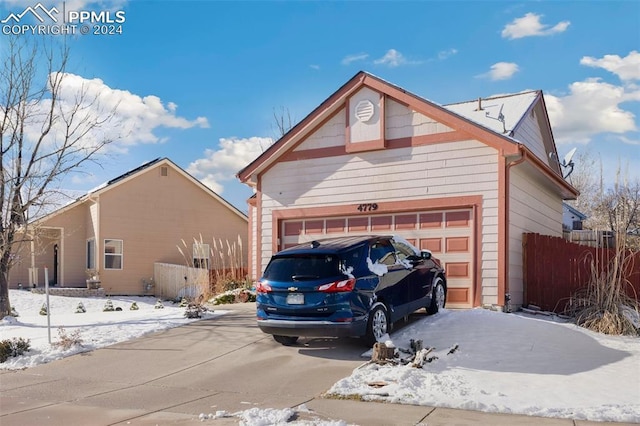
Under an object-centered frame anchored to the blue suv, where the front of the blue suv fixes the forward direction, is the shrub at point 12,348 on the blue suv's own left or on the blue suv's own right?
on the blue suv's own left

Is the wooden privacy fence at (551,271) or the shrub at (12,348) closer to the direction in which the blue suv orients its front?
the wooden privacy fence

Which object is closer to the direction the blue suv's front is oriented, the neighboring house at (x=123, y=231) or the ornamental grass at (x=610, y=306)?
the ornamental grass

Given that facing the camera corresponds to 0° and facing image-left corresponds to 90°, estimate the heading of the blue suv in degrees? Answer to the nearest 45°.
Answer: approximately 225°

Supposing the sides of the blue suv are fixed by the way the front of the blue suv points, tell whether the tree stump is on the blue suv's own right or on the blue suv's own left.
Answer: on the blue suv's own right

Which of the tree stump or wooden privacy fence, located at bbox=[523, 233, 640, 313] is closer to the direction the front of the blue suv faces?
the wooden privacy fence

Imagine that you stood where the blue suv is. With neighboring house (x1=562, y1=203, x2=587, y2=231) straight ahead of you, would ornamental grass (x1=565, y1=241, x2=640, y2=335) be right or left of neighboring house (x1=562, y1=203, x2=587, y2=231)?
right

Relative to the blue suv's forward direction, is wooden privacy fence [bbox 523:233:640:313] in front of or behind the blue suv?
in front
